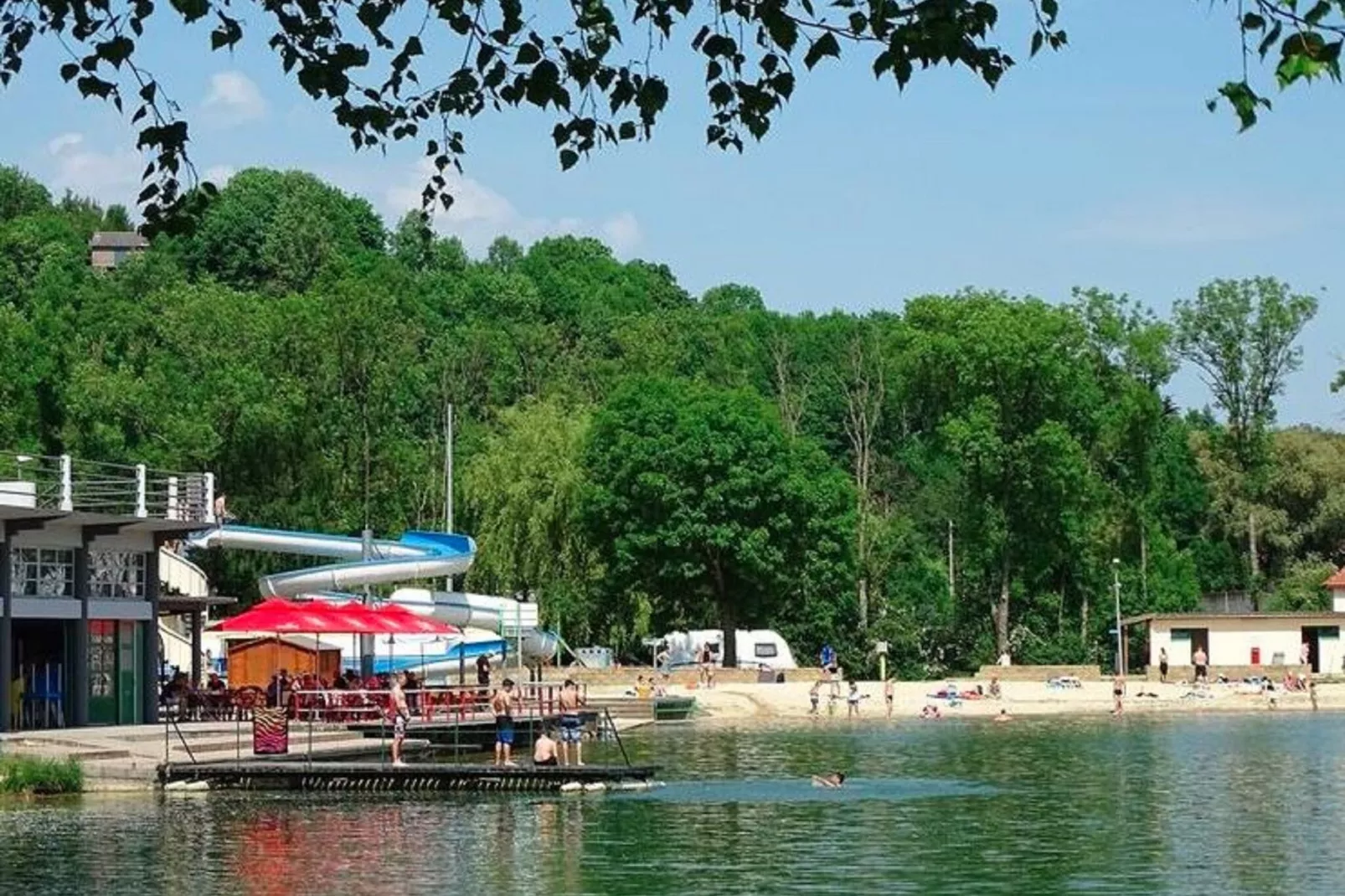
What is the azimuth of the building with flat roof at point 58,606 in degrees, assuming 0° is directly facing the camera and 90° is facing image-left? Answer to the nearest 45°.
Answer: approximately 315°

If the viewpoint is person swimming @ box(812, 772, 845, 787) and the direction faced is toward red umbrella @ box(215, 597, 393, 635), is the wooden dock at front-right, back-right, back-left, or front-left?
front-left

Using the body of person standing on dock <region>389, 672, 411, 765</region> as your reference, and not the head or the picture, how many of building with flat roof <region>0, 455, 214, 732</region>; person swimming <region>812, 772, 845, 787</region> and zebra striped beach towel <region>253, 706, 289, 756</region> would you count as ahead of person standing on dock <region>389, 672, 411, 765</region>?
1

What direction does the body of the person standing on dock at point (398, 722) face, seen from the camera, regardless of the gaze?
to the viewer's right

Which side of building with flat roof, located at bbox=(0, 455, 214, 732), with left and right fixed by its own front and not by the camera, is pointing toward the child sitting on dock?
front

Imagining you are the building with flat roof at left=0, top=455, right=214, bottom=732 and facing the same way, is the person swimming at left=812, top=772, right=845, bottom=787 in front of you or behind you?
in front

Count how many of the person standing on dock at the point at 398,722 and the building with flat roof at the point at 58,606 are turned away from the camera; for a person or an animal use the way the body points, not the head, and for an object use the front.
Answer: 0

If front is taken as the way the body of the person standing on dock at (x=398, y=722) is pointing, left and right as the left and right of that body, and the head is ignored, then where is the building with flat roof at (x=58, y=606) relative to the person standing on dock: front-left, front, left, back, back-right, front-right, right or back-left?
back-left

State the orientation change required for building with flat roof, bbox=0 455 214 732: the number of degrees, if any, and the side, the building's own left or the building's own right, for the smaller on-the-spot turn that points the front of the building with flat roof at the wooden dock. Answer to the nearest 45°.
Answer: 0° — it already faces it

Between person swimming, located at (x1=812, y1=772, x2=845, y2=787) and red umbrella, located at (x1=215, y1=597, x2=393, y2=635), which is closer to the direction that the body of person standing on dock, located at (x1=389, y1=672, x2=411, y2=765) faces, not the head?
the person swimming

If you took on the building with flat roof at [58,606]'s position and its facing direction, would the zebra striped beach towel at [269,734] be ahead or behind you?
ahead
